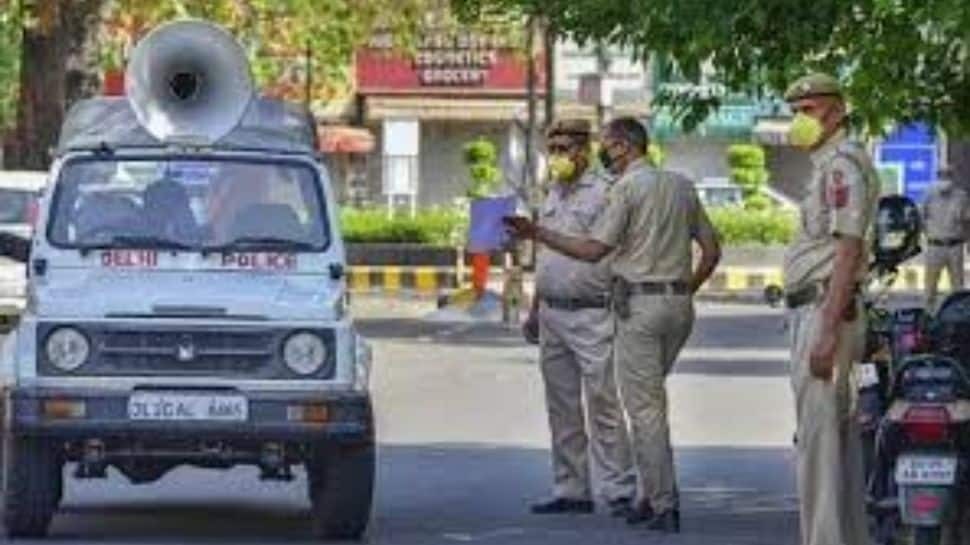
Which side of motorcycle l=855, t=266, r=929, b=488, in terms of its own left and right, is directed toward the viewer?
back

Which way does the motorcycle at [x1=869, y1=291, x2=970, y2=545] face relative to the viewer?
away from the camera

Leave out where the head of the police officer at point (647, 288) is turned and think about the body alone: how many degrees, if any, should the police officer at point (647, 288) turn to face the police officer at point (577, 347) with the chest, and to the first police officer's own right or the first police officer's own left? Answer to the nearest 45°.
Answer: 0° — they already face them

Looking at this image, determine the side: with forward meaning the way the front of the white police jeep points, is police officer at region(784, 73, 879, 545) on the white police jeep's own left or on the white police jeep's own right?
on the white police jeep's own left

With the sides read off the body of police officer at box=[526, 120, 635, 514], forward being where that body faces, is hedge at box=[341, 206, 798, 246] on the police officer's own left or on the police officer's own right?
on the police officer's own right
